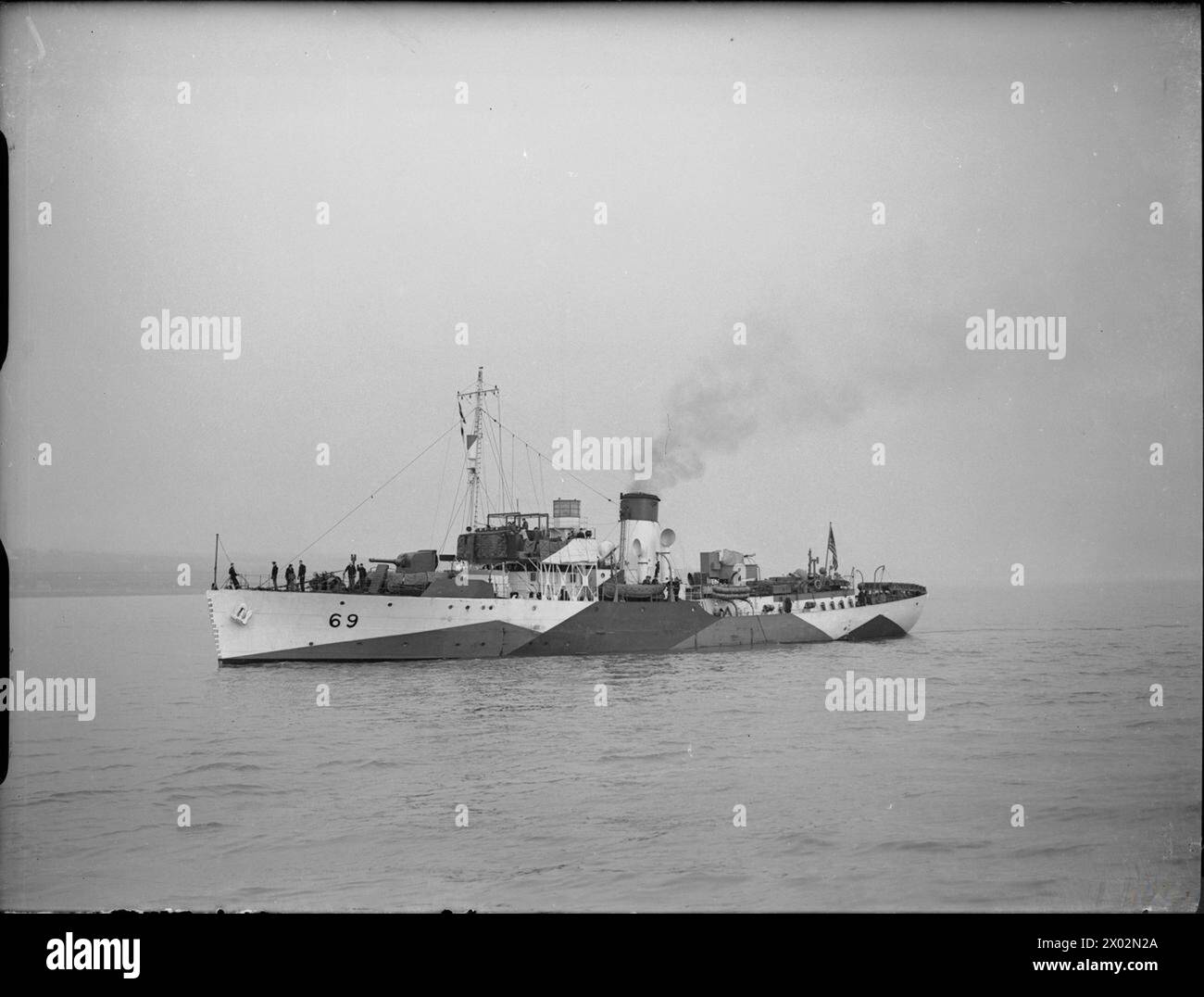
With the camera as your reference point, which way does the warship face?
facing the viewer and to the left of the viewer
